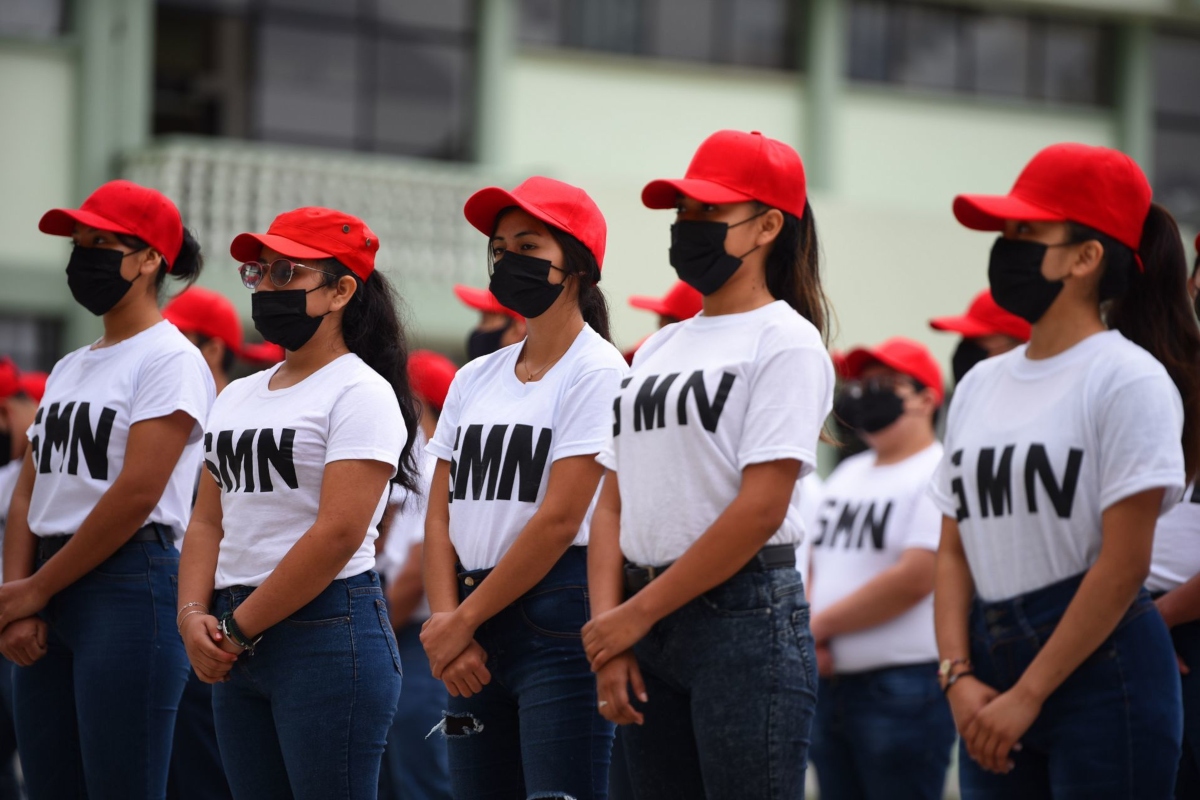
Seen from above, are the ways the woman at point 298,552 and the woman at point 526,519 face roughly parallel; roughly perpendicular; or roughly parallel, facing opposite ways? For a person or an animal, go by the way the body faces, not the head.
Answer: roughly parallel

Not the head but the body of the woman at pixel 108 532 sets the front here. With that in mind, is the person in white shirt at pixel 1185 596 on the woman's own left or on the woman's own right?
on the woman's own left

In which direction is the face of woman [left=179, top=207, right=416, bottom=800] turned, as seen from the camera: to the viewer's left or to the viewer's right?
to the viewer's left

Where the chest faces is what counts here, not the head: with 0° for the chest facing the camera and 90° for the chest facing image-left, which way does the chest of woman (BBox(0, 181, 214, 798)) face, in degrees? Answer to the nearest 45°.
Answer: approximately 45°

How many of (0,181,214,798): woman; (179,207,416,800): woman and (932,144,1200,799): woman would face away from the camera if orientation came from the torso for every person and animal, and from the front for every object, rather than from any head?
0

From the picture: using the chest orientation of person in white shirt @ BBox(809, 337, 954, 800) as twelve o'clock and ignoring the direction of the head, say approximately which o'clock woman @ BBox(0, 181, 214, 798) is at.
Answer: The woman is roughly at 12 o'clock from the person in white shirt.

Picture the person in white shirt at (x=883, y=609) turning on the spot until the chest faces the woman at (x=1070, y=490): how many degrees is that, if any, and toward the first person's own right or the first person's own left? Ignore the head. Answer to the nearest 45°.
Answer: approximately 45° to the first person's own left

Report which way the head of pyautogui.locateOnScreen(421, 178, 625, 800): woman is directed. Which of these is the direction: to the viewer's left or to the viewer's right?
to the viewer's left

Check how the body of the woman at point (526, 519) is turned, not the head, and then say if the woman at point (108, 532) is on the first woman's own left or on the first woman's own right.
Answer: on the first woman's own right

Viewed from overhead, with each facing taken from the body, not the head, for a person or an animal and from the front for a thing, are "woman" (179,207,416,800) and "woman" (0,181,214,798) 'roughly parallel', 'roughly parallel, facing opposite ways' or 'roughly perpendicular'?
roughly parallel

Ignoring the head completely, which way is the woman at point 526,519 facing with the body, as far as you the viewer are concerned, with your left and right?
facing the viewer and to the left of the viewer

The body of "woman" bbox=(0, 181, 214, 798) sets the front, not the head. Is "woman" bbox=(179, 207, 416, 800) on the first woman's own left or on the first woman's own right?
on the first woman's own left

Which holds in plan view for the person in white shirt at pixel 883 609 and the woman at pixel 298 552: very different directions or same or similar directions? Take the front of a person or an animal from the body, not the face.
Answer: same or similar directions

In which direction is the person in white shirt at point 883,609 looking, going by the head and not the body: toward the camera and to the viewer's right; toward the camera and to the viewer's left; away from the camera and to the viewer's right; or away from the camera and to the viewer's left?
toward the camera and to the viewer's left

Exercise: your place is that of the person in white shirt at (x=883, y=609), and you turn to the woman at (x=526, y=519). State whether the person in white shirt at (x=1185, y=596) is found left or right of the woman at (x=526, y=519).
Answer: left
